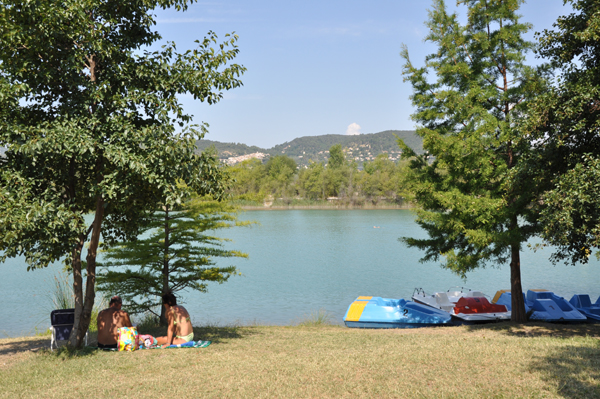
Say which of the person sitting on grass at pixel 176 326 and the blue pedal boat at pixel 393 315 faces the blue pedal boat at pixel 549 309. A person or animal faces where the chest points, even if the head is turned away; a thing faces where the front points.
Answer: the blue pedal boat at pixel 393 315

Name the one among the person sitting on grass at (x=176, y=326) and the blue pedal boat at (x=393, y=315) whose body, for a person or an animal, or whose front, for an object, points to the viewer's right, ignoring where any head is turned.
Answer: the blue pedal boat

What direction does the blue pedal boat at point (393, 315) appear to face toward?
to the viewer's right

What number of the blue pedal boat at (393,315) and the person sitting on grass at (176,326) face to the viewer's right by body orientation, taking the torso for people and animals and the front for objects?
1
